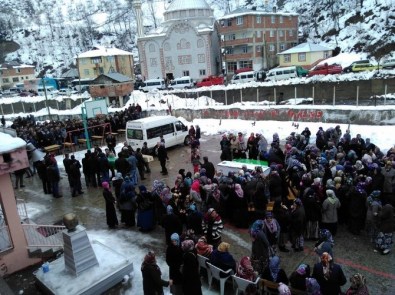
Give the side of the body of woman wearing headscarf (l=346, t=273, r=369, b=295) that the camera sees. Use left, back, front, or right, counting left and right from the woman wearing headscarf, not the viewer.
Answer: back

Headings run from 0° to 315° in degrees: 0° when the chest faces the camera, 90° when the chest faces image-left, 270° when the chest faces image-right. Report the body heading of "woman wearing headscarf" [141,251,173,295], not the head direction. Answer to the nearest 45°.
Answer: approximately 225°

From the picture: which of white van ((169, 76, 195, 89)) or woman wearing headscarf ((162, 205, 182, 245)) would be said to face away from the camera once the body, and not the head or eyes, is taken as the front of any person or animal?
the woman wearing headscarf

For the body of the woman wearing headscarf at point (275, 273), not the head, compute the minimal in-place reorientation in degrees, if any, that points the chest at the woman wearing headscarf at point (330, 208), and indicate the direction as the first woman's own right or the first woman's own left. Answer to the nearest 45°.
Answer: approximately 45° to the first woman's own right

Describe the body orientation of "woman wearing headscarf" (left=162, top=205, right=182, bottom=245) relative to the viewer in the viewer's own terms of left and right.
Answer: facing away from the viewer

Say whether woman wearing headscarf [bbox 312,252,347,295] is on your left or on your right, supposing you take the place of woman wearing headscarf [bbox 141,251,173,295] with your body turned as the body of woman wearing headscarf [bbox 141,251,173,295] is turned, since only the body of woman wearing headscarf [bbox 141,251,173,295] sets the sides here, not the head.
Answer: on your right

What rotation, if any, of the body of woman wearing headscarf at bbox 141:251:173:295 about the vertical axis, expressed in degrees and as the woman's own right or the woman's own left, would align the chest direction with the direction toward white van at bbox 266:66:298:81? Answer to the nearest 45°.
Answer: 0° — they already face it

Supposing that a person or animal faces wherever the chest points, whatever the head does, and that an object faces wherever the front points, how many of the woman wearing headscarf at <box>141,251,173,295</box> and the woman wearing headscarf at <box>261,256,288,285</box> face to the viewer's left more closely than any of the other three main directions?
0
